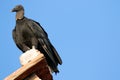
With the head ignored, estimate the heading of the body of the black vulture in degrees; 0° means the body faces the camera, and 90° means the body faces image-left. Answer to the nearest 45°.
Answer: approximately 45°
